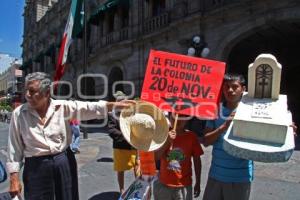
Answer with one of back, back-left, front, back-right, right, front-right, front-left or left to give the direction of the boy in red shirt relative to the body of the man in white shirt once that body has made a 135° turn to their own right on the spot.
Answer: back-right

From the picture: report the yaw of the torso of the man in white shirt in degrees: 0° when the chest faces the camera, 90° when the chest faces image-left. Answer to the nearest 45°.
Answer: approximately 0°

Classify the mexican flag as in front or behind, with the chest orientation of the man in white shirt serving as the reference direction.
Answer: behind

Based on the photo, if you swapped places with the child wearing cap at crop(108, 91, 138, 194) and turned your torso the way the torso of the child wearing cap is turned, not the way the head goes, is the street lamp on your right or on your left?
on your left

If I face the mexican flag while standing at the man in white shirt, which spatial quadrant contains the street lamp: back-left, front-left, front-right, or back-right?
front-right

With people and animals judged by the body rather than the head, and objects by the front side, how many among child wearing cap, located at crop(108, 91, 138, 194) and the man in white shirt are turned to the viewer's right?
1
